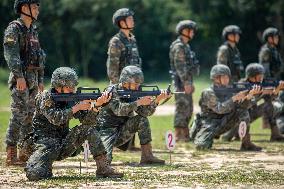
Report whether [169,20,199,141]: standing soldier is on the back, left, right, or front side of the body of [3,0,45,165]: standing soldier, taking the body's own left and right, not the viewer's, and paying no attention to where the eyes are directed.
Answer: left

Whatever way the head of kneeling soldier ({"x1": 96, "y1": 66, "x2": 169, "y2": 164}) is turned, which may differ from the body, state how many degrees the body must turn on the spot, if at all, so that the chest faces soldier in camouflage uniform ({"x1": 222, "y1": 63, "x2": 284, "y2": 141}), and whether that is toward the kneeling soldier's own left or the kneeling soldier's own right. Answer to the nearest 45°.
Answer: approximately 45° to the kneeling soldier's own left

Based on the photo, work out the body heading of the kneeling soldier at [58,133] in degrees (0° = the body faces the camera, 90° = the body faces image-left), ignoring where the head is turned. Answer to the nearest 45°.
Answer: approximately 270°

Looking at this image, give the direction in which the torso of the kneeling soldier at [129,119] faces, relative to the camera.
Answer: to the viewer's right

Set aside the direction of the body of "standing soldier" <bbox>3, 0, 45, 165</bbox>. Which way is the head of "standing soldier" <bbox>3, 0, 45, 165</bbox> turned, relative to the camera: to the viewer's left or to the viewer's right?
to the viewer's right

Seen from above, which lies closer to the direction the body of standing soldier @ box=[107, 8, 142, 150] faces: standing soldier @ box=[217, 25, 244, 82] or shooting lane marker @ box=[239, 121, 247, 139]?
the shooting lane marker

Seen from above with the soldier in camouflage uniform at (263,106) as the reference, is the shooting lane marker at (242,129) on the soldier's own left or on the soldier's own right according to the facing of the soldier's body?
on the soldier's own right

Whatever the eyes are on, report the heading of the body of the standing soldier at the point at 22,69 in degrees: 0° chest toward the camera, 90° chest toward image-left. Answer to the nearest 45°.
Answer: approximately 315°
